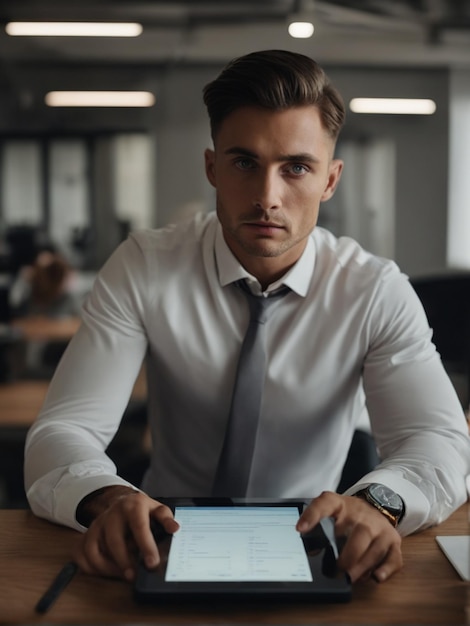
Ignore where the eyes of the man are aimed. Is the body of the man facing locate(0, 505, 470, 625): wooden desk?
yes

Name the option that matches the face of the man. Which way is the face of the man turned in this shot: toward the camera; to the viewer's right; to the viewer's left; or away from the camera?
toward the camera

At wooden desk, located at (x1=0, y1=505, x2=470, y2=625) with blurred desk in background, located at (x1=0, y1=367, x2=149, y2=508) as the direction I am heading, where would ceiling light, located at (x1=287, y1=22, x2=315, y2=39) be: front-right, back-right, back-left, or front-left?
front-right

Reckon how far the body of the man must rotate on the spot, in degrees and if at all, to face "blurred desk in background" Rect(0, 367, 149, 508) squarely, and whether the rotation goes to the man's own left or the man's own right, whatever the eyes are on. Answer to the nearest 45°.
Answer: approximately 135° to the man's own right

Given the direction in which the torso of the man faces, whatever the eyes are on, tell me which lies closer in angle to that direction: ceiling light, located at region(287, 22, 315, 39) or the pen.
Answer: the pen

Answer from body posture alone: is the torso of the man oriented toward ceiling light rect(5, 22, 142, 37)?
no

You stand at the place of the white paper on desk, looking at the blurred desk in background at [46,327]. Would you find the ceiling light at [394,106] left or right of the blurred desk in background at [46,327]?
right

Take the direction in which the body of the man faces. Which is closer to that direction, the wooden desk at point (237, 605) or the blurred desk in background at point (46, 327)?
the wooden desk

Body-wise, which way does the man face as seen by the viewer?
toward the camera

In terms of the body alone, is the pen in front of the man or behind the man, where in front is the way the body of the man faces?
in front

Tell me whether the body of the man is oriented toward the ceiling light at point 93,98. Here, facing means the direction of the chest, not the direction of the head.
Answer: no

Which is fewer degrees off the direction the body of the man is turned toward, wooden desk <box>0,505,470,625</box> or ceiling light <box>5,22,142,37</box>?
the wooden desk

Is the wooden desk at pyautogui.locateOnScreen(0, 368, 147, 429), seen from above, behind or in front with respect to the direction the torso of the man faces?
behind

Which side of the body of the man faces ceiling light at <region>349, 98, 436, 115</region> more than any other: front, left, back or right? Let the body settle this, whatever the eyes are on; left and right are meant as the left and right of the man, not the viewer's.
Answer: back

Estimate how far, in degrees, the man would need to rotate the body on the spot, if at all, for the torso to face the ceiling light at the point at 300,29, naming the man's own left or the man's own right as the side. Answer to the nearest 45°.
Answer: approximately 180°
